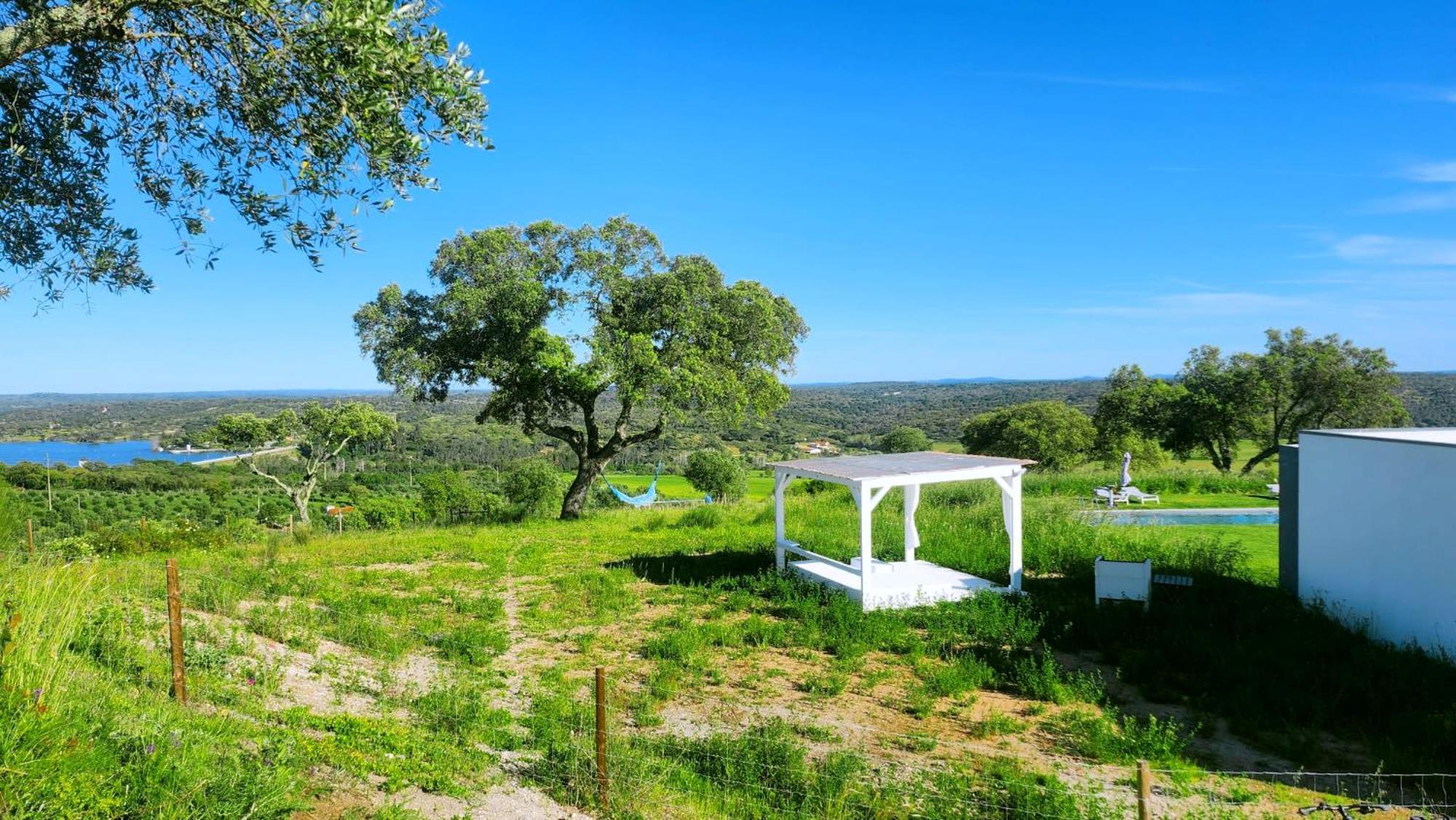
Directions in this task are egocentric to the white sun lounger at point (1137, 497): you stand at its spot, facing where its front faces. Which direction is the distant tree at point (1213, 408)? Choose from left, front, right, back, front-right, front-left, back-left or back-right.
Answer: back-left

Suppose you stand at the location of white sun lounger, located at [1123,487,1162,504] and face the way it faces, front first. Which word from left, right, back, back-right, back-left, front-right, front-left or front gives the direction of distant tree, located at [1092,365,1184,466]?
back-left

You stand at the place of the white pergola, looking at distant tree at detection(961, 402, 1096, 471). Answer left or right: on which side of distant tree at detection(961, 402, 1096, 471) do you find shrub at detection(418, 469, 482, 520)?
left

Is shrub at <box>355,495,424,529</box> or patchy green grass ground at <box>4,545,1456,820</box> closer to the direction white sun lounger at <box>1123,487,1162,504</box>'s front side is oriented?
the patchy green grass ground

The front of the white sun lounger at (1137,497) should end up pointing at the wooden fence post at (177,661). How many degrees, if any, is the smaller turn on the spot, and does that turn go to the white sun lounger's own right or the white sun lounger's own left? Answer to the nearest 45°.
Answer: approximately 45° to the white sun lounger's own right

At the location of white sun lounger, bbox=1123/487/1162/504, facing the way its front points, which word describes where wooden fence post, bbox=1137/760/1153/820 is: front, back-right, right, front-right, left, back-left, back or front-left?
front-right

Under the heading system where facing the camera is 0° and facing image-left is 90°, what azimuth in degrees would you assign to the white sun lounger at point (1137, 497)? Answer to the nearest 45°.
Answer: approximately 315°

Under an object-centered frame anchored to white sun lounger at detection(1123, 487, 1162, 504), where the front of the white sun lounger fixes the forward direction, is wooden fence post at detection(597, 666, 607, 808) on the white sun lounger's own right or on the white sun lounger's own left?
on the white sun lounger's own right

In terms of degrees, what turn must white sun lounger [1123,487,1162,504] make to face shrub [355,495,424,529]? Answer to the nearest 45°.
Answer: approximately 135° to its right

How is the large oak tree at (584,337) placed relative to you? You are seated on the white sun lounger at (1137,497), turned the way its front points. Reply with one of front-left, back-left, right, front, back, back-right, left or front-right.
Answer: back

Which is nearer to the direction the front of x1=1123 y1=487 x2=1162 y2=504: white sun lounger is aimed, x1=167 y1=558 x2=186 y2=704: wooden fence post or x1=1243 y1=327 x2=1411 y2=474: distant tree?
the distant tree
